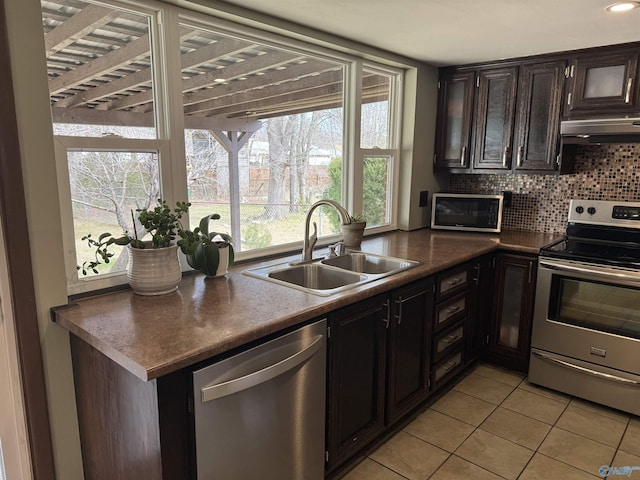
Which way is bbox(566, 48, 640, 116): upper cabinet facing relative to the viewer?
toward the camera

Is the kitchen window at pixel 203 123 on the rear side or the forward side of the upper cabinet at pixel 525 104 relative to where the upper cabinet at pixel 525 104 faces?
on the forward side

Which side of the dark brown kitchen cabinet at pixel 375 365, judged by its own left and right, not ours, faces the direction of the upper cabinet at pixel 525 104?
left

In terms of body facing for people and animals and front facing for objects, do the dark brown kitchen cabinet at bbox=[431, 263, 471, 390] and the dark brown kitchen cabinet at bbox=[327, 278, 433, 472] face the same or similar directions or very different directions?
same or similar directions

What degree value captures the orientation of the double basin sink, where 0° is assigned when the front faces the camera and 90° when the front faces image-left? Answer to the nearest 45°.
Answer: approximately 315°

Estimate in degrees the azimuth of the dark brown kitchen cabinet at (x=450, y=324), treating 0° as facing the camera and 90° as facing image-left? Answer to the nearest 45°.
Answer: approximately 315°

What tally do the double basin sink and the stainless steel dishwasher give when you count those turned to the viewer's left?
0

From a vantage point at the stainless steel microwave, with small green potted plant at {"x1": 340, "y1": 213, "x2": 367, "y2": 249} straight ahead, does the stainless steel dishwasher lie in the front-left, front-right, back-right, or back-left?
front-left

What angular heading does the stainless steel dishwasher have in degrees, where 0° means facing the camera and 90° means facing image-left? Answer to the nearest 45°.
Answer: approximately 315°

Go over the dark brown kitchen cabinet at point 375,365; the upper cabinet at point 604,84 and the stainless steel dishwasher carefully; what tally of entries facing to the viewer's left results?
0

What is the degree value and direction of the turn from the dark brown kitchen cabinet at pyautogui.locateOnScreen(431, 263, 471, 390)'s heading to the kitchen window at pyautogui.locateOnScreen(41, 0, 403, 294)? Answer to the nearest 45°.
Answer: approximately 90° to its right

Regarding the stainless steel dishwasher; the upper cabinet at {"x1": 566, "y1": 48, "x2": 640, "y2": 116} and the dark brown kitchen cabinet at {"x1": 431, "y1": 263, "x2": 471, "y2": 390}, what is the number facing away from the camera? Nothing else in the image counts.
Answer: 0

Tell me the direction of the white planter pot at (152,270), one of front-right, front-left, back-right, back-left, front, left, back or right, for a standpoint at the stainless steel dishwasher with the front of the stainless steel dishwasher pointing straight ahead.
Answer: back

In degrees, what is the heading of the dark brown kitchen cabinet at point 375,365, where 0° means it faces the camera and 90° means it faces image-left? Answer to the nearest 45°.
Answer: approximately 315°

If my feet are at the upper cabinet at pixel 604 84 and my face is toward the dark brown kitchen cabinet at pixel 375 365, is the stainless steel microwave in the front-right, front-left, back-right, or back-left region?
front-right

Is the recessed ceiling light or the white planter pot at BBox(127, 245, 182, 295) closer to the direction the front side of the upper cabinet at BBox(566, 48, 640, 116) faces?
the recessed ceiling light

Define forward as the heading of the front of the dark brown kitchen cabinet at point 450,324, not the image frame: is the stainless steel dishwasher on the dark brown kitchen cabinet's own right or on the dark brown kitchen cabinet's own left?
on the dark brown kitchen cabinet's own right
